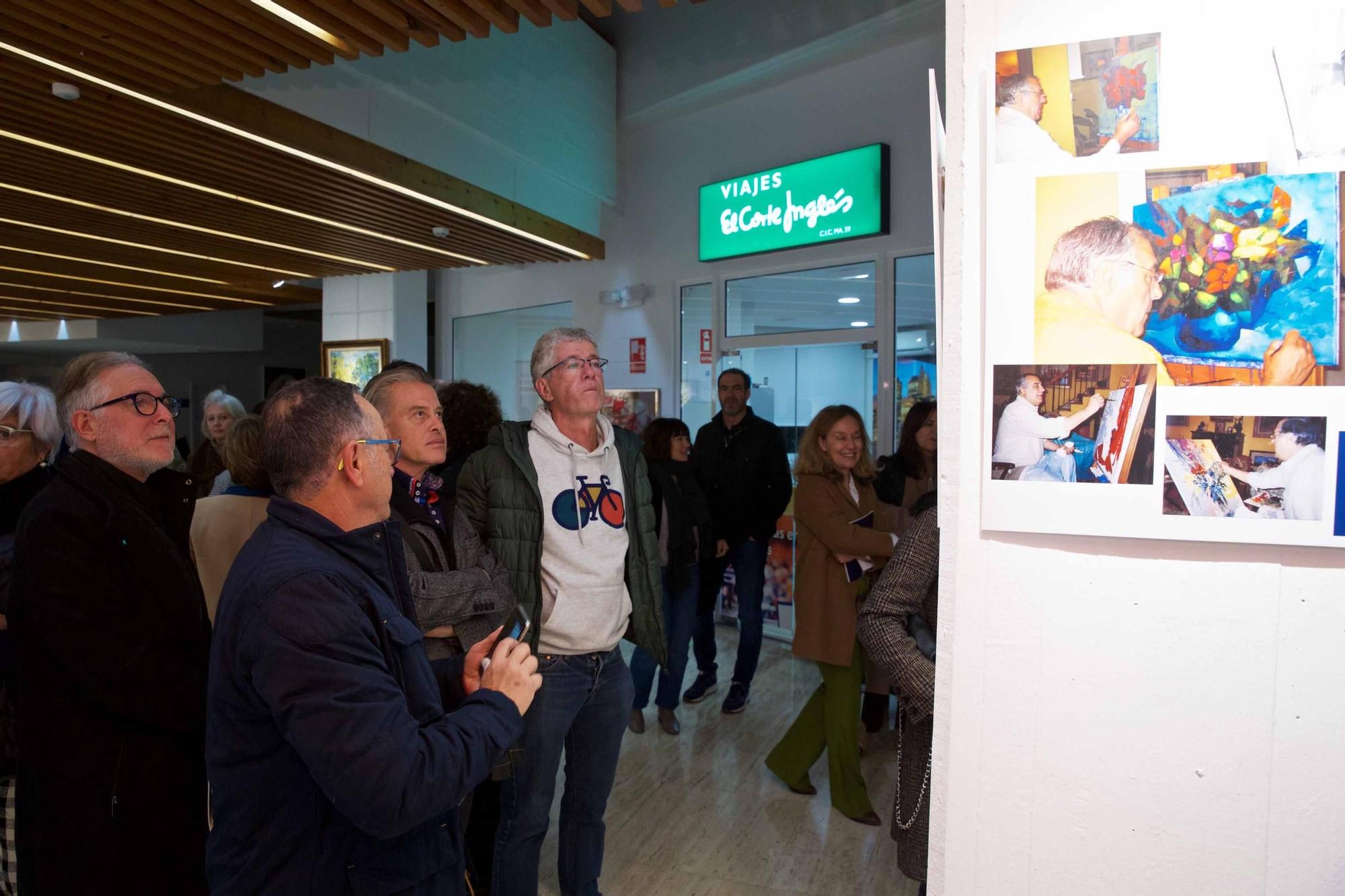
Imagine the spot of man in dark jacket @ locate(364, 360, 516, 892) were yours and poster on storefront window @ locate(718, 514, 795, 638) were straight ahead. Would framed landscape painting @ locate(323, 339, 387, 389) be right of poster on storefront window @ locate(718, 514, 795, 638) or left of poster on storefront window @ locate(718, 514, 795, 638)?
left

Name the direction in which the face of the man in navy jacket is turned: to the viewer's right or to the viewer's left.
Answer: to the viewer's right

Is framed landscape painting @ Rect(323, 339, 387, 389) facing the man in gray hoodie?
yes

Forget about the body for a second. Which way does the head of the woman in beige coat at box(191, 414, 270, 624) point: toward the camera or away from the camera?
away from the camera

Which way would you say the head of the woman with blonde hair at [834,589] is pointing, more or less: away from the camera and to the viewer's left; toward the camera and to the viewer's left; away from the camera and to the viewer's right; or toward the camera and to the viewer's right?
toward the camera and to the viewer's right

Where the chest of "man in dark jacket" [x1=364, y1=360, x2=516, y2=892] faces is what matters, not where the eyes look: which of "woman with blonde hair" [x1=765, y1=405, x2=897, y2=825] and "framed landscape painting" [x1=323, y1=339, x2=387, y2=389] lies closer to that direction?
the woman with blonde hair

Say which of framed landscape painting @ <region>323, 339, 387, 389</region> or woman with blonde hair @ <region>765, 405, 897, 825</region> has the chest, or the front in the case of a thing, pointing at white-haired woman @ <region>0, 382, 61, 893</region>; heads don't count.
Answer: the framed landscape painting

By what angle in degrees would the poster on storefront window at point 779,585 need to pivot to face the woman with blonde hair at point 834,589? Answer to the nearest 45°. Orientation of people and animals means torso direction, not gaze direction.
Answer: approximately 45° to its left

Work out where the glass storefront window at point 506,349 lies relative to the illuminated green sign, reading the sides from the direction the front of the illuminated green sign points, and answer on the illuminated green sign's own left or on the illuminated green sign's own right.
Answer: on the illuminated green sign's own right

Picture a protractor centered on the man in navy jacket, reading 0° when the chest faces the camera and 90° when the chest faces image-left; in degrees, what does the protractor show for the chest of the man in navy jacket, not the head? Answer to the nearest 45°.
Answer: approximately 270°

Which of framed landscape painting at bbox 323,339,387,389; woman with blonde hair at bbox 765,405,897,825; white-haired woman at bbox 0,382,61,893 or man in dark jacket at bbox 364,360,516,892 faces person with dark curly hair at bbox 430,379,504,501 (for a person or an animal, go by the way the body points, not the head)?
the framed landscape painting

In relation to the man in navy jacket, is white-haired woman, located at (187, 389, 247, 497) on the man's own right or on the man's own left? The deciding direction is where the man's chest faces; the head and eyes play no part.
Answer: on the man's own left

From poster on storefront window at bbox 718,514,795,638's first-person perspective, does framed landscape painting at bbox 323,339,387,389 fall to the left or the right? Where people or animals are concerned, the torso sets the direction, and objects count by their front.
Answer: on its right
